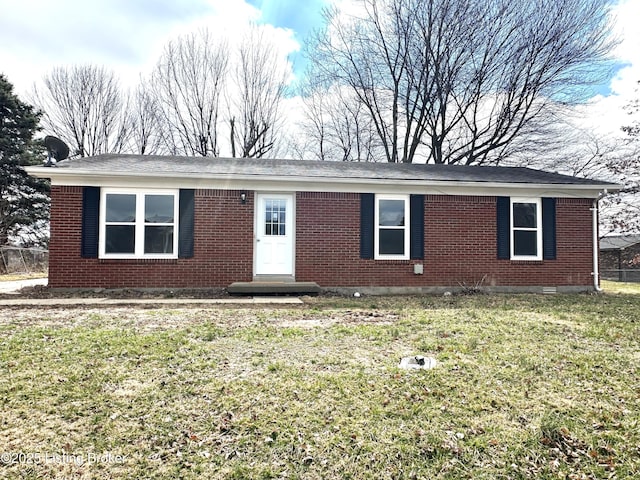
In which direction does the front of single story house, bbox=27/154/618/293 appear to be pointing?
toward the camera

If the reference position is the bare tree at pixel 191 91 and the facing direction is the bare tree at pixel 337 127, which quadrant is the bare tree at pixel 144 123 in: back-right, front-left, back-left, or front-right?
back-left

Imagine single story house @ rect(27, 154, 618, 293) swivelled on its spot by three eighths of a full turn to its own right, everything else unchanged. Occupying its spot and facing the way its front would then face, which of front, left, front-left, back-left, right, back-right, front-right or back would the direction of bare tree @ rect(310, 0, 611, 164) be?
right

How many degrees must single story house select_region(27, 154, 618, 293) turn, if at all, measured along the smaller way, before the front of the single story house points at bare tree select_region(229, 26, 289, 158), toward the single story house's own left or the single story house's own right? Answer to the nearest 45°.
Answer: approximately 180°

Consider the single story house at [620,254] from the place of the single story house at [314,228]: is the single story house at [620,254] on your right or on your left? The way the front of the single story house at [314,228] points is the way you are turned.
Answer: on your left

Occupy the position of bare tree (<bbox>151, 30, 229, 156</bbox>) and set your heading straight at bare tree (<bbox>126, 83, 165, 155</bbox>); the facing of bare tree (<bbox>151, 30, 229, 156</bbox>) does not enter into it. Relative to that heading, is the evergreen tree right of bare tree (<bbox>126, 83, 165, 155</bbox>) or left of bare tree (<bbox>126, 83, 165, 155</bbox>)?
left

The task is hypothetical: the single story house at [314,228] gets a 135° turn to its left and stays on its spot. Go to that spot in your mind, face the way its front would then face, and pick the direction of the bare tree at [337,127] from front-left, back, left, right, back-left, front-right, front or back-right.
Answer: front-left

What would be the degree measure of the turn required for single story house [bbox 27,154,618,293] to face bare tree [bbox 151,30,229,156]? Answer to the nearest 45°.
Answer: approximately 135° to its right

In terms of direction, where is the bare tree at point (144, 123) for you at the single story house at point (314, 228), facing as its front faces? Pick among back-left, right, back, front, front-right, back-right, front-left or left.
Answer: back-right
